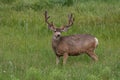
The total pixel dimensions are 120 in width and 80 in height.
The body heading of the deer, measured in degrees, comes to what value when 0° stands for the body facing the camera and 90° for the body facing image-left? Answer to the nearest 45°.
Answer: approximately 90°
